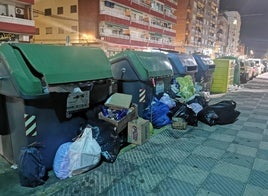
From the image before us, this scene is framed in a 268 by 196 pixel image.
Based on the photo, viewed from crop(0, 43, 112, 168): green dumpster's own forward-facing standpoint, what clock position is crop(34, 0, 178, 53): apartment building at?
The apartment building is roughly at 8 o'clock from the green dumpster.

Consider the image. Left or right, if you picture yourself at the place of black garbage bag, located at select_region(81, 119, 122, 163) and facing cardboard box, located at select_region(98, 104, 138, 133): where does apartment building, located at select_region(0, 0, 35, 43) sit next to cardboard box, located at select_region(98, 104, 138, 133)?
left

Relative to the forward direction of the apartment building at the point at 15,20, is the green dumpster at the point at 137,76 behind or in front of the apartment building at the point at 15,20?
in front

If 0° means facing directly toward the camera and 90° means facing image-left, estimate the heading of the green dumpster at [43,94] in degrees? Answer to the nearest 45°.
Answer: approximately 315°

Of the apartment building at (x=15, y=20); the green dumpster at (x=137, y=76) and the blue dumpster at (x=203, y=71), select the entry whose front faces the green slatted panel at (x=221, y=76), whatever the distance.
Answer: the apartment building

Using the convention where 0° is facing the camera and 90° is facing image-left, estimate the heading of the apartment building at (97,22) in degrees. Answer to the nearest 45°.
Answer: approximately 315°

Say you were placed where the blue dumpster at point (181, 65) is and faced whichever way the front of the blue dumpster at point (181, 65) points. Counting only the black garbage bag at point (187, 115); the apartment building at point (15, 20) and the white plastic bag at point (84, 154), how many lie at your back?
1

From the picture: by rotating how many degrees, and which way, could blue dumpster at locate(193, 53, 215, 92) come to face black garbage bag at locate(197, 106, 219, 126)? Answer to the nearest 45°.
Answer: approximately 45° to its right

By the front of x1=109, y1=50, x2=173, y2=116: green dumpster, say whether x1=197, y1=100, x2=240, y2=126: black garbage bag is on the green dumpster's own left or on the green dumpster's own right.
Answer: on the green dumpster's own left

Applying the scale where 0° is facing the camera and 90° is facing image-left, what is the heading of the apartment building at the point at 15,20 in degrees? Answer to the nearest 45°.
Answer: approximately 315°

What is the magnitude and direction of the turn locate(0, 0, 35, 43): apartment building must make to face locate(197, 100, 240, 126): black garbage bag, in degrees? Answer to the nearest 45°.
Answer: approximately 45° to its right

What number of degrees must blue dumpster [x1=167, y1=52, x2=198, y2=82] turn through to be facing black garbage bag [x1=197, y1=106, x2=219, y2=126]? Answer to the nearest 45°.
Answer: approximately 45° to its right

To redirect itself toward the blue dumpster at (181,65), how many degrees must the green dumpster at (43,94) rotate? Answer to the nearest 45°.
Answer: approximately 90° to its left
